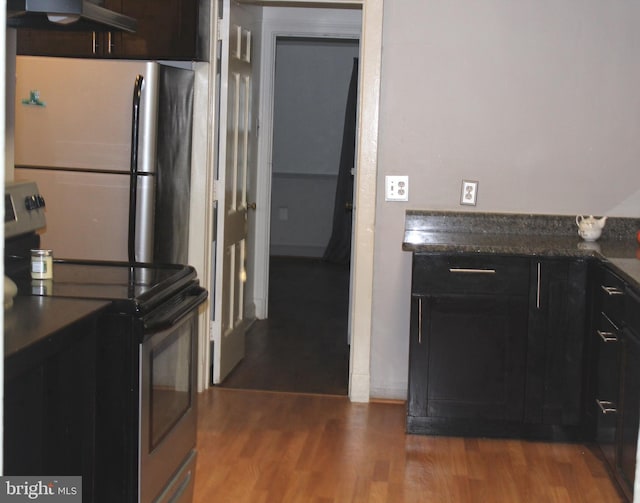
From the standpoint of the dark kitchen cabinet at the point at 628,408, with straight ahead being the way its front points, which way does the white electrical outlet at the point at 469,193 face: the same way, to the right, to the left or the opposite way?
to the left

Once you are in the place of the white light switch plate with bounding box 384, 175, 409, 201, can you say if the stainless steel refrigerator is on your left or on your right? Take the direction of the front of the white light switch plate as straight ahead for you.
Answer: on your right

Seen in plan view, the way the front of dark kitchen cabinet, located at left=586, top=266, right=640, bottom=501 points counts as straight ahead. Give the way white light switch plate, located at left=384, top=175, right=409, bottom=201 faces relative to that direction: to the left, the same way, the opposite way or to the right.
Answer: to the left

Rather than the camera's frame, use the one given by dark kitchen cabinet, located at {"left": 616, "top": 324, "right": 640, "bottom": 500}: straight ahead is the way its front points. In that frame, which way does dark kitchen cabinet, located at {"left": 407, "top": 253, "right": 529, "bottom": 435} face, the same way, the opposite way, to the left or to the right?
to the left

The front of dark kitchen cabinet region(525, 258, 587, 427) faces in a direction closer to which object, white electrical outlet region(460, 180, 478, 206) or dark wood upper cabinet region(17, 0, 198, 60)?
the dark wood upper cabinet

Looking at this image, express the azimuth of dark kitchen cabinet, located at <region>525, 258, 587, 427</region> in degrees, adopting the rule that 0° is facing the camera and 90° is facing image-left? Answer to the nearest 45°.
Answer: approximately 0°

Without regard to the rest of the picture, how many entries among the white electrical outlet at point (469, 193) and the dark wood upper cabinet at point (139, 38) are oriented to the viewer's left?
0

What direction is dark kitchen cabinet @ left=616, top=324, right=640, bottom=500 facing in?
to the viewer's left

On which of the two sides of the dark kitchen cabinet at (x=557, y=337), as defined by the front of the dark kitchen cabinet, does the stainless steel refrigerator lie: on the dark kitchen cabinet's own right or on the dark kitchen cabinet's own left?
on the dark kitchen cabinet's own right

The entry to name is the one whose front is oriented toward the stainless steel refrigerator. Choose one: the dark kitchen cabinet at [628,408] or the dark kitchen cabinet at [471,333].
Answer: the dark kitchen cabinet at [628,408]

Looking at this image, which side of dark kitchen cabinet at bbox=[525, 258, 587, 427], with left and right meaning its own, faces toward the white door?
right

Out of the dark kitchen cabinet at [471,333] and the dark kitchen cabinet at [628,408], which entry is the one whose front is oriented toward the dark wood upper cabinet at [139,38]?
the dark kitchen cabinet at [628,408]
